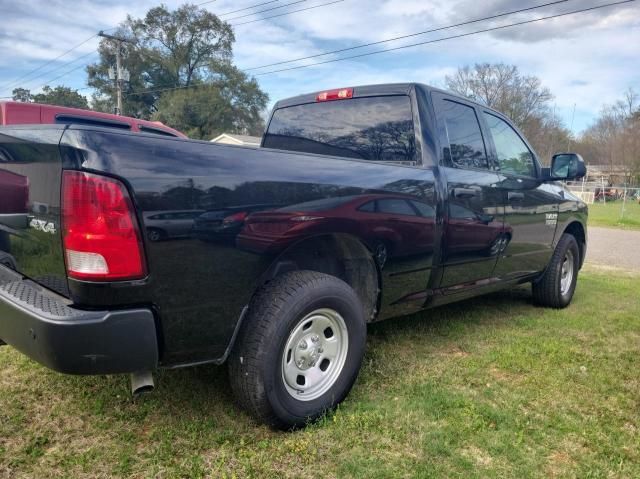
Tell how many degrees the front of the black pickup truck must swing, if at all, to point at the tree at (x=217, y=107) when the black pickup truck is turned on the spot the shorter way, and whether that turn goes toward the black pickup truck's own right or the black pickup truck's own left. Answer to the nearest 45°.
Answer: approximately 45° to the black pickup truck's own left

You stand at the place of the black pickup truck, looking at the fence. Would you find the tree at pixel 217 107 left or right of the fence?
left

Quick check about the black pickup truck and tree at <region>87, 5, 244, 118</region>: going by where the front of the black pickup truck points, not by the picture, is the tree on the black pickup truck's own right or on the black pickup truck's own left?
on the black pickup truck's own left

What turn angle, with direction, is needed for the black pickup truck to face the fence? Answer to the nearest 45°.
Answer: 0° — it already faces it

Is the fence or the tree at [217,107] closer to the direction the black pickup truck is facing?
the fence

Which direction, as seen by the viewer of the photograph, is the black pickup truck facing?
facing away from the viewer and to the right of the viewer
